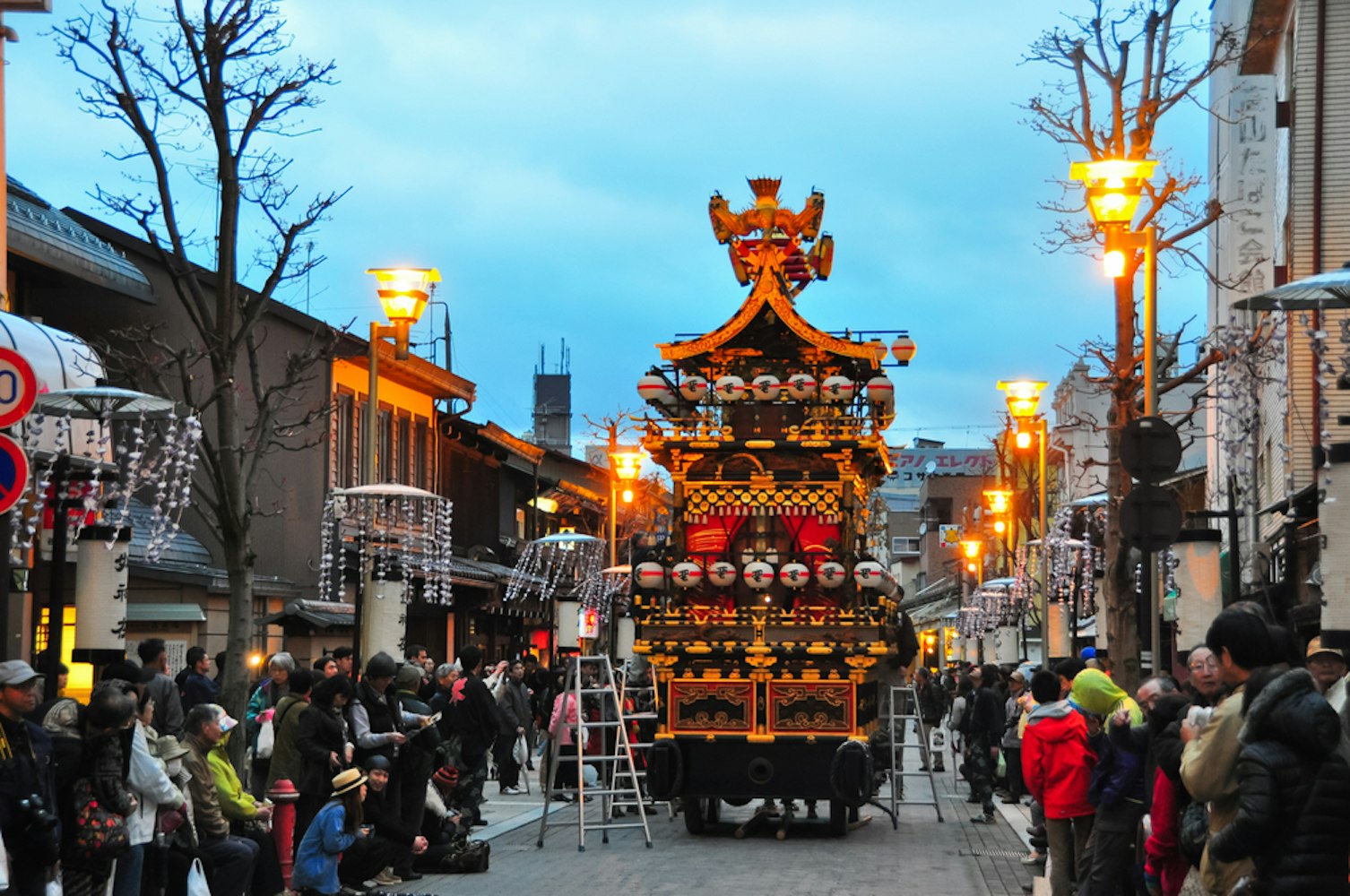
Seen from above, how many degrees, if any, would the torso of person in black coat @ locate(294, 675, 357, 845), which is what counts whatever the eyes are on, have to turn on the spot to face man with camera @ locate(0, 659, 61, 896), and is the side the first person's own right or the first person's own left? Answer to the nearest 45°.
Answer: approximately 90° to the first person's own right

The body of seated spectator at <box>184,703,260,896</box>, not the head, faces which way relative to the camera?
to the viewer's right

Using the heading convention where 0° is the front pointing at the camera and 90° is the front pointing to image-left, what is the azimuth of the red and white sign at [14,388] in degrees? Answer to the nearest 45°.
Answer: approximately 0°

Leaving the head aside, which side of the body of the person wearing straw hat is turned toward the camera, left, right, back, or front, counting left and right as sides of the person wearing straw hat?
right

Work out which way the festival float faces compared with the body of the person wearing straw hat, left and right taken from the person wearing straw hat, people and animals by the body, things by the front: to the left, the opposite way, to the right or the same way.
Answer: to the right

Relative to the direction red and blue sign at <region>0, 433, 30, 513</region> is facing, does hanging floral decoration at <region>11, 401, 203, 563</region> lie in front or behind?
behind

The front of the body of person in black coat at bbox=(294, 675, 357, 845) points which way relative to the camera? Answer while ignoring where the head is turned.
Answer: to the viewer's right

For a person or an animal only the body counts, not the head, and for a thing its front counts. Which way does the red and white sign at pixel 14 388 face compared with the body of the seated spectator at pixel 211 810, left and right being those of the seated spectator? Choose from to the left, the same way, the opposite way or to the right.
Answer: to the right

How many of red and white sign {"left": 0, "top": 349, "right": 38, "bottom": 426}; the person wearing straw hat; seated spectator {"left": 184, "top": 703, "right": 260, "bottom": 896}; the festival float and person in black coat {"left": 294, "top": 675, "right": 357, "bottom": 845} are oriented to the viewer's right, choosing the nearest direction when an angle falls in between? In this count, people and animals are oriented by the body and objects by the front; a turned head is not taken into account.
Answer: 3

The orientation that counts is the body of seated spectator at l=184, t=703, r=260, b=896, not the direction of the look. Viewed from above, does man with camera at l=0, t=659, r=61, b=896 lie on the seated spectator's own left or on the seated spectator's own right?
on the seated spectator's own right

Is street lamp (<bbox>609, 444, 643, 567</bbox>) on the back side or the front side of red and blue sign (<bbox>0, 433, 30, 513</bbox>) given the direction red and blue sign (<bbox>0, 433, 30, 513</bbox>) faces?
on the back side

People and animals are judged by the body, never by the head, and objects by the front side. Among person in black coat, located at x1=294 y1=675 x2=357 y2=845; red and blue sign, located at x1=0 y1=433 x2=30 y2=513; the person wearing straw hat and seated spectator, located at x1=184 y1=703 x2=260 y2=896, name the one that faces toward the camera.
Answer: the red and blue sign

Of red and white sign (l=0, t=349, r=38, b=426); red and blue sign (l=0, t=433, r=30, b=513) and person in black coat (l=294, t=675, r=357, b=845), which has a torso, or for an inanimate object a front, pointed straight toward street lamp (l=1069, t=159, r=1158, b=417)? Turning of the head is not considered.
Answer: the person in black coat

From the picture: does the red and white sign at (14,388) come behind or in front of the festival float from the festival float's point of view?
in front
